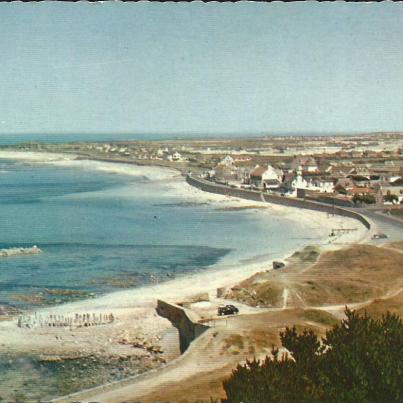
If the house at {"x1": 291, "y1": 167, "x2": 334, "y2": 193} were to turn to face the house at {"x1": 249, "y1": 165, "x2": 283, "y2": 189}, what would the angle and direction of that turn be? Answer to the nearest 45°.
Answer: approximately 90° to its right

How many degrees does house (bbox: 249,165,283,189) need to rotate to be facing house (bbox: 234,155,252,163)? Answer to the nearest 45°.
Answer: approximately 180°

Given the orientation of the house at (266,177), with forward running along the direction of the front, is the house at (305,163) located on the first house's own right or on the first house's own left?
on the first house's own left

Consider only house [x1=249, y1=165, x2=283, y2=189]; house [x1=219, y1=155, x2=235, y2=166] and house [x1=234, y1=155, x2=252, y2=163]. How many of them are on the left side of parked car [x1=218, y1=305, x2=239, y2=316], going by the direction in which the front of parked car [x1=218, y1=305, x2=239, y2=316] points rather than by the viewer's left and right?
0

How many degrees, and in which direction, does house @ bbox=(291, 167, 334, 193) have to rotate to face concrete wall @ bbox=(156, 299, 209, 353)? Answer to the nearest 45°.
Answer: approximately 45° to its left

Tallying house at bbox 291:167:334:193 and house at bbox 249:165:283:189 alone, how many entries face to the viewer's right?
0

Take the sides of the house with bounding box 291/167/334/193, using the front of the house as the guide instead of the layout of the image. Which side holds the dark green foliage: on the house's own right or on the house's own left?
on the house's own left

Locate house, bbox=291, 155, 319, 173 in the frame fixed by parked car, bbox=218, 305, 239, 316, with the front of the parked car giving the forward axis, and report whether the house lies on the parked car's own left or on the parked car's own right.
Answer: on the parked car's own right

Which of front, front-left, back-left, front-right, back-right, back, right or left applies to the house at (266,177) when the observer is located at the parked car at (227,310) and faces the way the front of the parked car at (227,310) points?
left

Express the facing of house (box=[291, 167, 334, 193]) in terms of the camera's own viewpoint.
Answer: facing the viewer and to the left of the viewer

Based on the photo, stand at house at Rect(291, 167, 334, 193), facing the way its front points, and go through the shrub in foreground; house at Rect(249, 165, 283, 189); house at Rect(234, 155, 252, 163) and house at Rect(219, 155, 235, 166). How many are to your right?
3
